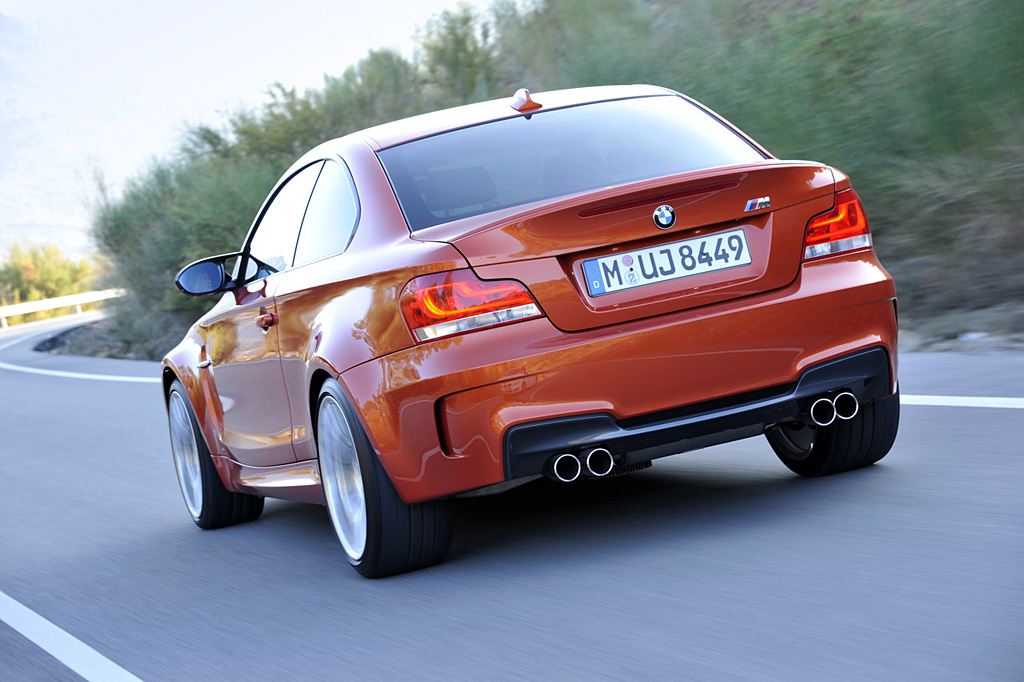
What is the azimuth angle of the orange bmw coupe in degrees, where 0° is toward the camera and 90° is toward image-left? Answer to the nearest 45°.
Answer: approximately 135°
